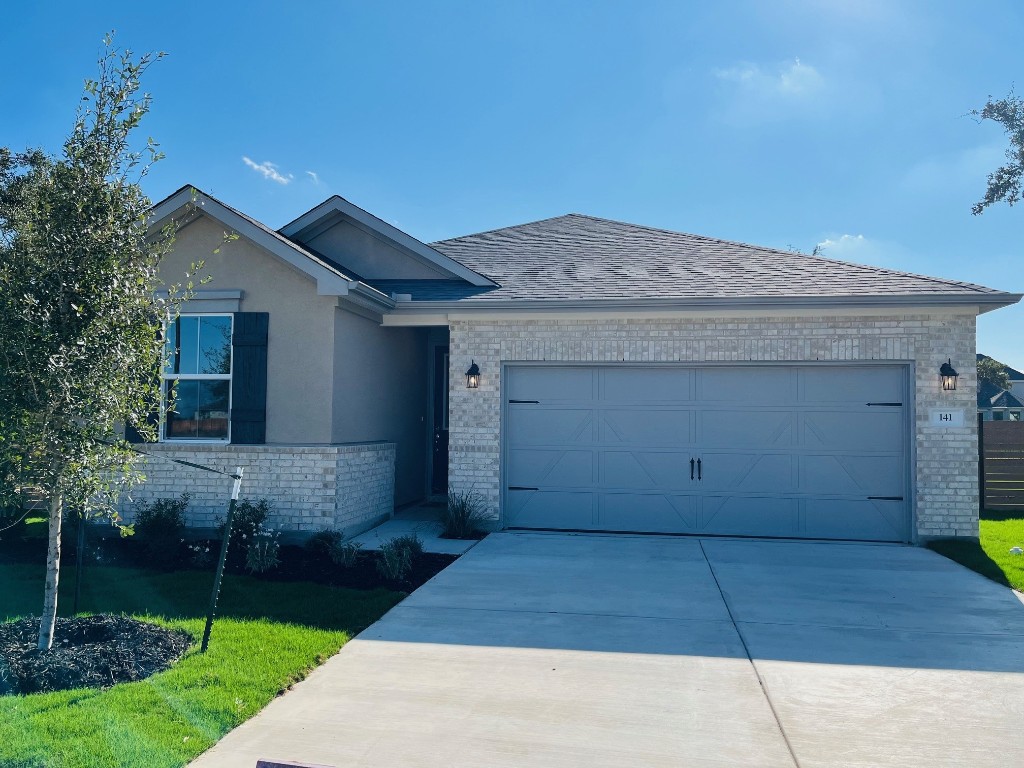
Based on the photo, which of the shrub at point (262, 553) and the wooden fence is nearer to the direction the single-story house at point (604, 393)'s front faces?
the shrub

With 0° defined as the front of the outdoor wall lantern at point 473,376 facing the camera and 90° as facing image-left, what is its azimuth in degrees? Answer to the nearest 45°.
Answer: approximately 0°

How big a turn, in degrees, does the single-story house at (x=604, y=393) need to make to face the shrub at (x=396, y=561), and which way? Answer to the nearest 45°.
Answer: approximately 45° to its right

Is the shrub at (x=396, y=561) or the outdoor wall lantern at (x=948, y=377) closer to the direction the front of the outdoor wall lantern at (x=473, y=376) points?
the shrub

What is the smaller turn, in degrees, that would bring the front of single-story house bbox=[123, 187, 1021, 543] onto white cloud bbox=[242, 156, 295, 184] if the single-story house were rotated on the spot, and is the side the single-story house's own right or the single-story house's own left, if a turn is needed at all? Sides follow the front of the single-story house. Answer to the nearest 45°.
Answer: approximately 135° to the single-story house's own right

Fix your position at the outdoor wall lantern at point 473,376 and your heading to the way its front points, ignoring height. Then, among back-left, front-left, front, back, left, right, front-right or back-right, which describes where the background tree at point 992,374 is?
back-left

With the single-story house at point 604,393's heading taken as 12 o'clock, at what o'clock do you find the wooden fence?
The wooden fence is roughly at 8 o'clock from the single-story house.
